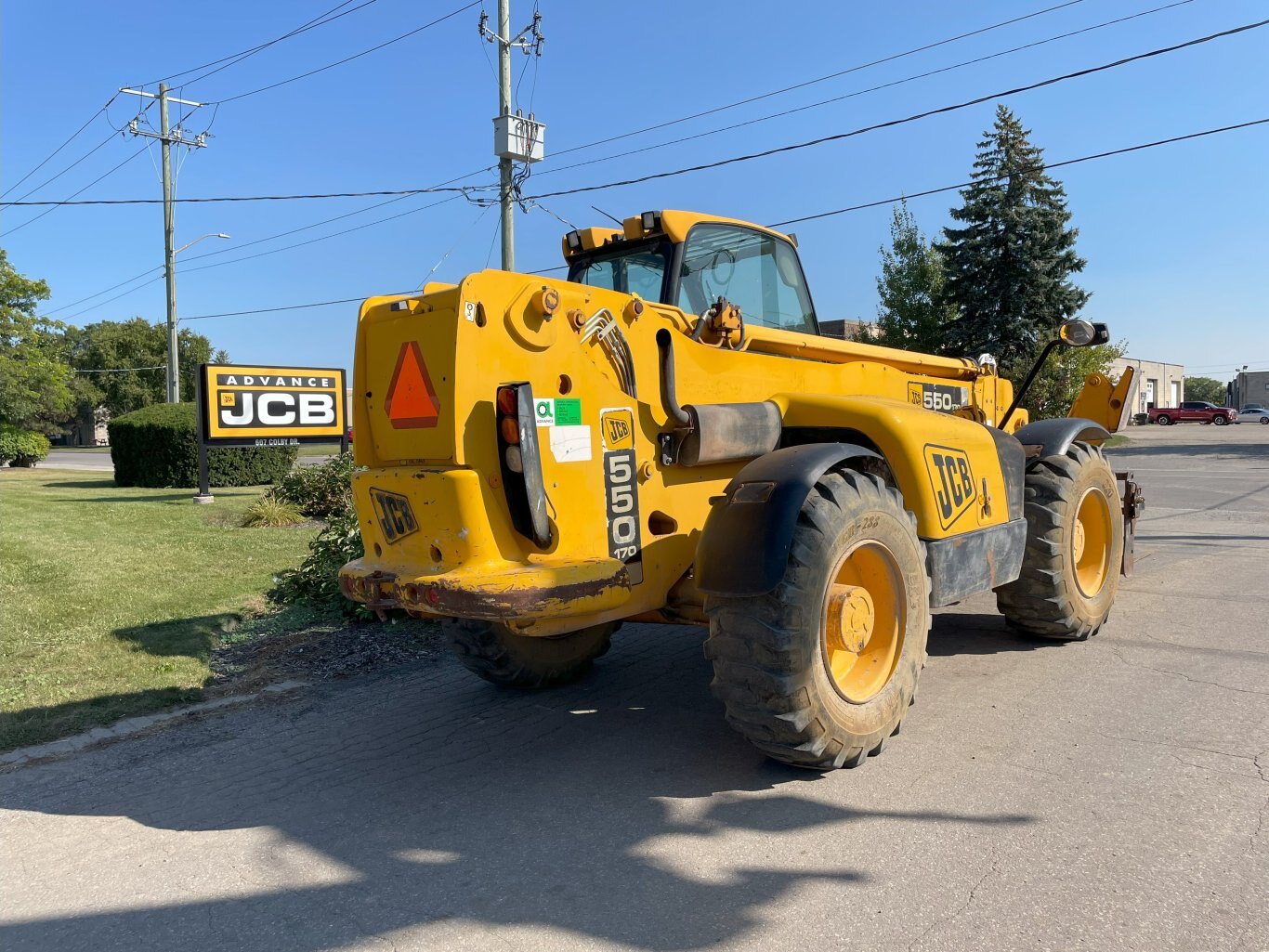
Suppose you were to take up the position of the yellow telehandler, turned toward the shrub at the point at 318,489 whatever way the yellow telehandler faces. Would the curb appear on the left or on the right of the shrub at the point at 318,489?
left

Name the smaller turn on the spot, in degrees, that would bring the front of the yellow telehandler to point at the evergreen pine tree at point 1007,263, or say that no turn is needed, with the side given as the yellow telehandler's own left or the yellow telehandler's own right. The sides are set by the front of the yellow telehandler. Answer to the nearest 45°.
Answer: approximately 45° to the yellow telehandler's own left

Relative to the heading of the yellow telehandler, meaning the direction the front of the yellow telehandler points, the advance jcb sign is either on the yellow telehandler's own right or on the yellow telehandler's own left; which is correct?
on the yellow telehandler's own left

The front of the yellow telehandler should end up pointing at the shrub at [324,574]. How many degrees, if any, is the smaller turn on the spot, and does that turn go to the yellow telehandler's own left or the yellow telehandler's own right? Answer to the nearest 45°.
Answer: approximately 90° to the yellow telehandler's own left

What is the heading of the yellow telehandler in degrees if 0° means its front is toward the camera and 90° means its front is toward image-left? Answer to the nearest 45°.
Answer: approximately 225°

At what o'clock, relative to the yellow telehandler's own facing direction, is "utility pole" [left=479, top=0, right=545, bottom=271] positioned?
The utility pole is roughly at 10 o'clock from the yellow telehandler.

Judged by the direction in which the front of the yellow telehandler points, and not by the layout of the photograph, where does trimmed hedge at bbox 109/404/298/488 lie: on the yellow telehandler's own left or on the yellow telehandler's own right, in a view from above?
on the yellow telehandler's own left

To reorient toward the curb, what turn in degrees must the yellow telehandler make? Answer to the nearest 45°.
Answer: approximately 135° to its left

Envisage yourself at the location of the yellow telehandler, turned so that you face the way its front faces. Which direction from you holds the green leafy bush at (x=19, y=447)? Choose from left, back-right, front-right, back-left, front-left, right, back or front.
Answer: left

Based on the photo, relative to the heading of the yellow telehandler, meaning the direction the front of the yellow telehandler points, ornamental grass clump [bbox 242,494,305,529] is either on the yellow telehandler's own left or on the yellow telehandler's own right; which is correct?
on the yellow telehandler's own left

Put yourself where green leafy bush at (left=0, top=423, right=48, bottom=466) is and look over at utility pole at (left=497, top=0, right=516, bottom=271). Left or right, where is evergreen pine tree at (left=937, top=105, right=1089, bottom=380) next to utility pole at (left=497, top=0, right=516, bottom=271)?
left

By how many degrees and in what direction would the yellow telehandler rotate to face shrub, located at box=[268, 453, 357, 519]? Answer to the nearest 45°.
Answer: approximately 90° to its left
